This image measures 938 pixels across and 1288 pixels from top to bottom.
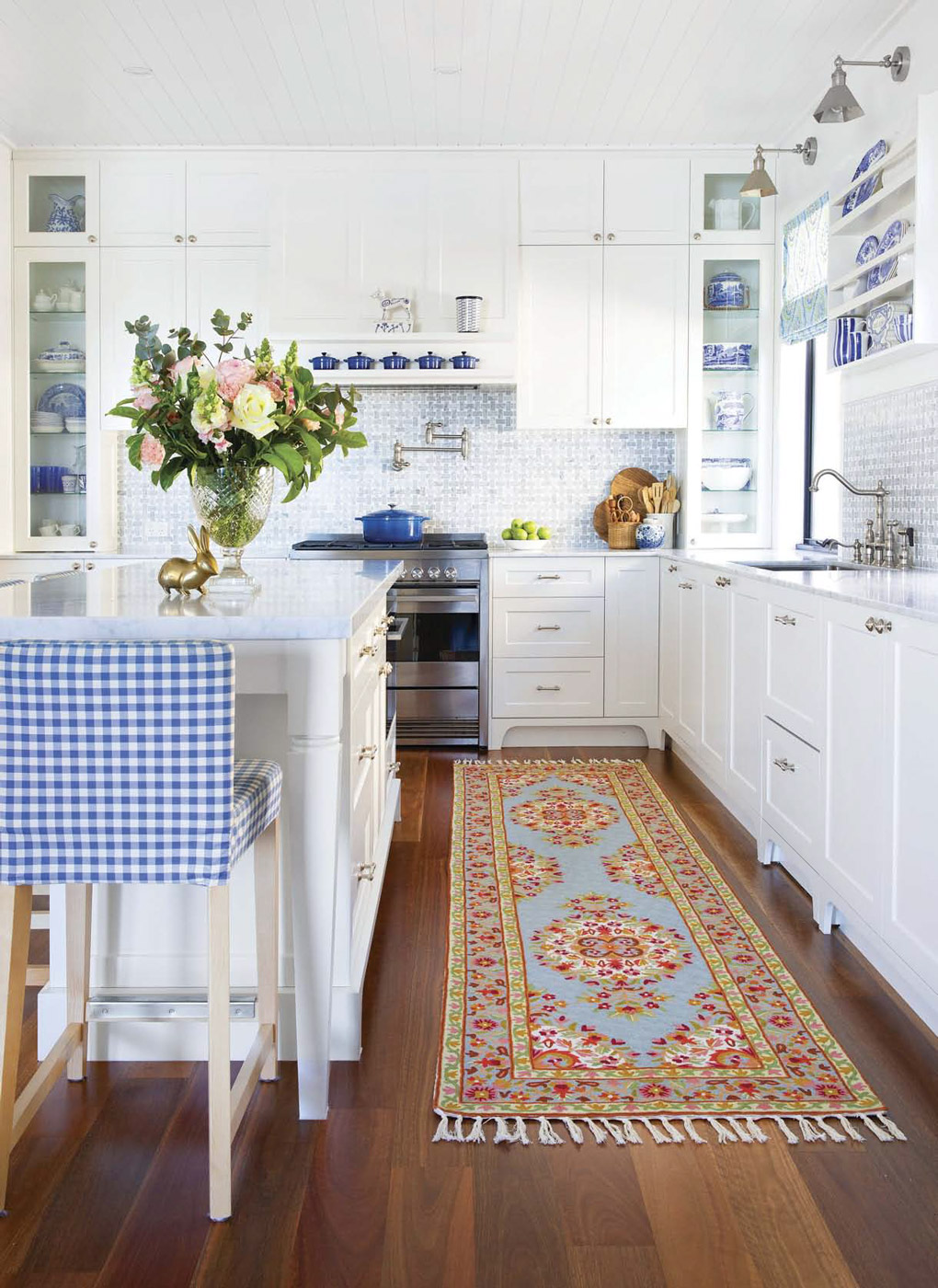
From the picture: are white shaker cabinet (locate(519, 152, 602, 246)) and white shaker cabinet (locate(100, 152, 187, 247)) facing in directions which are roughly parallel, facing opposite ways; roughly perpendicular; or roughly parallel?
roughly parallel

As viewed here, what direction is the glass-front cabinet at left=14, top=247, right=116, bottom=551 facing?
toward the camera

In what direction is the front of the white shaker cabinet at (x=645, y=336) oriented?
toward the camera

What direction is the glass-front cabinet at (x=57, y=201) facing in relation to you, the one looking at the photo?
facing the viewer

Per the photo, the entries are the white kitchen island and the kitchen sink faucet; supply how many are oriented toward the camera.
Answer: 0

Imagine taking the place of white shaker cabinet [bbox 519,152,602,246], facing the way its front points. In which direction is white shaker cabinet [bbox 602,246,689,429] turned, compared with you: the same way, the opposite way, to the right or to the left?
the same way

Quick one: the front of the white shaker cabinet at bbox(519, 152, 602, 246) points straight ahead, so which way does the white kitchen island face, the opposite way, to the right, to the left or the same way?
to the left

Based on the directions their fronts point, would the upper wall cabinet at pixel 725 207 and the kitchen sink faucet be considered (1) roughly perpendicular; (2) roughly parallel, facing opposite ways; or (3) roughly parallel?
roughly perpendicular

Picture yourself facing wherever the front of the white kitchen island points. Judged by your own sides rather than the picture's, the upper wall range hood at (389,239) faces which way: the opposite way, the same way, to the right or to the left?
to the right

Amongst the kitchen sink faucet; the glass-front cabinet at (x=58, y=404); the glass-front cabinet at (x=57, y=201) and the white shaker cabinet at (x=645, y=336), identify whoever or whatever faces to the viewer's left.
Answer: the kitchen sink faucet

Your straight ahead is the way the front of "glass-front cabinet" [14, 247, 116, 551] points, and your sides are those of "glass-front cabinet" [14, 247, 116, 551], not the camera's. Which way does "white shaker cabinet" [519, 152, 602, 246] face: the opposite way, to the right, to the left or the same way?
the same way

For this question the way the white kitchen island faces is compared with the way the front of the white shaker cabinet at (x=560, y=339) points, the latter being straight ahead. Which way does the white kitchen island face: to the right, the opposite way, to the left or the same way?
to the left

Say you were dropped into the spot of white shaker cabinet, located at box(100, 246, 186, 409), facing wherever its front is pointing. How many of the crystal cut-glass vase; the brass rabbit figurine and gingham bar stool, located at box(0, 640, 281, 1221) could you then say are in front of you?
3

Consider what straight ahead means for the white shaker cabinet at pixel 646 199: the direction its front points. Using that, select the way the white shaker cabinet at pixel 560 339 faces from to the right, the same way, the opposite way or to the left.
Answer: the same way
